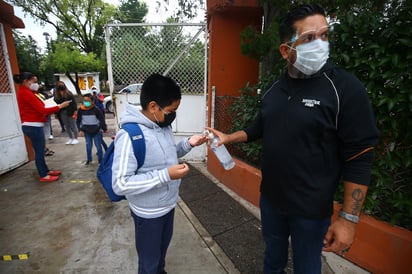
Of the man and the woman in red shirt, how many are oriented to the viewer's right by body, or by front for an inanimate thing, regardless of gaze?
1

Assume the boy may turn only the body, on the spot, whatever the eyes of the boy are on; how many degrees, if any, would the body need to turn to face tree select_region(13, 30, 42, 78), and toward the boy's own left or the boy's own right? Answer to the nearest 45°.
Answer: approximately 180°

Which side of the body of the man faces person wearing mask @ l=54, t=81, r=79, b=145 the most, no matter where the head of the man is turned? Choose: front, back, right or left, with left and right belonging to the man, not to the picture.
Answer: right

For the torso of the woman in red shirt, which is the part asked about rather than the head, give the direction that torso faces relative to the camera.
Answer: to the viewer's right

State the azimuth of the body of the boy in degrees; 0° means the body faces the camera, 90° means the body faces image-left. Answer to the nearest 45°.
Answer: approximately 315°

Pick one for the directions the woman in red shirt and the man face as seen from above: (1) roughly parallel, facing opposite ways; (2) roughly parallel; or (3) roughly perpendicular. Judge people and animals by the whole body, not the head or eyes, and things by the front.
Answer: roughly parallel, facing opposite ways

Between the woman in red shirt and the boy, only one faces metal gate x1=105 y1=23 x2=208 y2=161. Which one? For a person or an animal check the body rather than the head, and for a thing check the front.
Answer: the woman in red shirt

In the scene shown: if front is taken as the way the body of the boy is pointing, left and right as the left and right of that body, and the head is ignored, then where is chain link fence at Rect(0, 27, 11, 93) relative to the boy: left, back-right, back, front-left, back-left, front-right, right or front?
back

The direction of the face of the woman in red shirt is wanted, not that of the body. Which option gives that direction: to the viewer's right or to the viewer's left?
to the viewer's right

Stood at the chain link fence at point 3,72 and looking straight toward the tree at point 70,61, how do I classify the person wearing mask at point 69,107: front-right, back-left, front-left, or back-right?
front-right

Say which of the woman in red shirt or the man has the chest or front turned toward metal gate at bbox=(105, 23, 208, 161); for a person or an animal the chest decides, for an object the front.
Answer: the woman in red shirt

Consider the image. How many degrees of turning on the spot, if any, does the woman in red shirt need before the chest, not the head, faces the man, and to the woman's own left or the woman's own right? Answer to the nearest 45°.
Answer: approximately 90° to the woman's own right

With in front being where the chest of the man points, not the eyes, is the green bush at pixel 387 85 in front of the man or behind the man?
behind

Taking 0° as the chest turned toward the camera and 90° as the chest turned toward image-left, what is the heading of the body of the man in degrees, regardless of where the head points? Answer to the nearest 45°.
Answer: approximately 45°

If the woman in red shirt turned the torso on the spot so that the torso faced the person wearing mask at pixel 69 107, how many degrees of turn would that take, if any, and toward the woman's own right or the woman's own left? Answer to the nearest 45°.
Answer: approximately 90° to the woman's own left

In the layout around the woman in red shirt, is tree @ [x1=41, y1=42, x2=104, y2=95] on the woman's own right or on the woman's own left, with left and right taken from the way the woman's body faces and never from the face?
on the woman's own left
